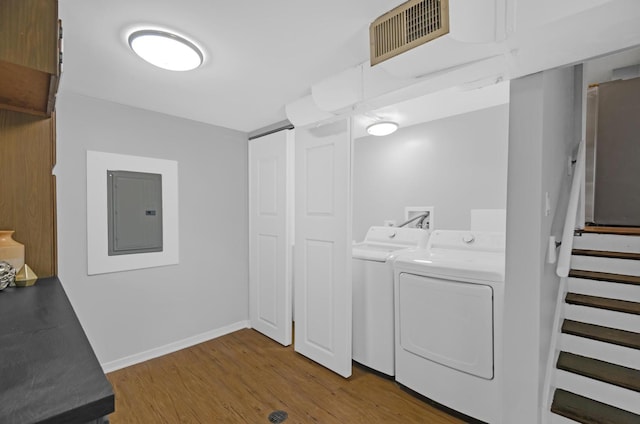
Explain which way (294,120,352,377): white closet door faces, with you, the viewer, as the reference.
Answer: facing the viewer and to the left of the viewer

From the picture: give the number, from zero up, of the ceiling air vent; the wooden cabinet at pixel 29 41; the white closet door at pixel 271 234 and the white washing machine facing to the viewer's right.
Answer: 1

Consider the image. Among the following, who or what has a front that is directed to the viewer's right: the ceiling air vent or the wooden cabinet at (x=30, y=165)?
the wooden cabinet

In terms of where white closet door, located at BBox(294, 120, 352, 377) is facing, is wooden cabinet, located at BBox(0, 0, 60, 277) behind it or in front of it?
in front

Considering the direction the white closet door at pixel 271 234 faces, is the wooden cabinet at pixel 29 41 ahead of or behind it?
ahead

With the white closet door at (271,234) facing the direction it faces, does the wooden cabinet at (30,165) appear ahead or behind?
ahead

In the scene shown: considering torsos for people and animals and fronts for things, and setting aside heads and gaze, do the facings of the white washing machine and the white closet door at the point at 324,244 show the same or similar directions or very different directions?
same or similar directions

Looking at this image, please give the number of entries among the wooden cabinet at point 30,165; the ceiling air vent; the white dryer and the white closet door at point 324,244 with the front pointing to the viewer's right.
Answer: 1

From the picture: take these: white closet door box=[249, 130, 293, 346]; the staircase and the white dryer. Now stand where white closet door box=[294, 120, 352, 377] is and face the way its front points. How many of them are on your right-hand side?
1

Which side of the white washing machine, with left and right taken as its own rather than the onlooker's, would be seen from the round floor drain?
front

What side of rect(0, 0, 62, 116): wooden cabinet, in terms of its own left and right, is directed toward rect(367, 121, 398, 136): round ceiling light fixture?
front

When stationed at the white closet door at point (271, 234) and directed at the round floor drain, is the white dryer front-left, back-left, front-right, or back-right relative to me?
front-left

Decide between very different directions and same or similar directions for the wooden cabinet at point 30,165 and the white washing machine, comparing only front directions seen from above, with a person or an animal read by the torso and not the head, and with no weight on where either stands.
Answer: very different directions

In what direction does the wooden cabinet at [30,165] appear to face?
to the viewer's right

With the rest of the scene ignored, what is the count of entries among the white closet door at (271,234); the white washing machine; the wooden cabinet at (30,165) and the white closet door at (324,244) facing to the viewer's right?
1

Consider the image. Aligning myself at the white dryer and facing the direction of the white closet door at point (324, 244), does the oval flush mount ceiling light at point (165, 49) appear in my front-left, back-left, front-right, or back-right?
front-left
